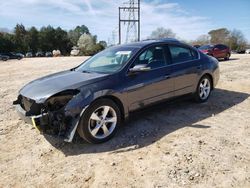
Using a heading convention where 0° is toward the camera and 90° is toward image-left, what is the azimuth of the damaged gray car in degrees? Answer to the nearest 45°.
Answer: approximately 45°

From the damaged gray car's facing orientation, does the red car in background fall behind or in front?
behind
